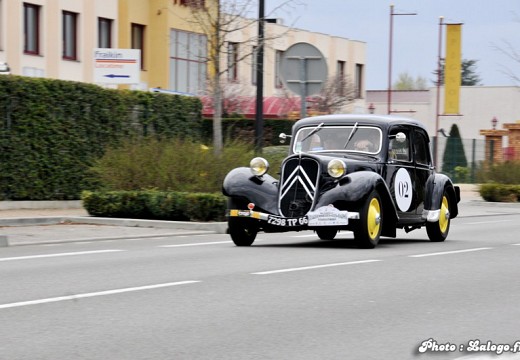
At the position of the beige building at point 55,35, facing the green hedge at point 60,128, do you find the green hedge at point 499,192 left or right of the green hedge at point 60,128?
left

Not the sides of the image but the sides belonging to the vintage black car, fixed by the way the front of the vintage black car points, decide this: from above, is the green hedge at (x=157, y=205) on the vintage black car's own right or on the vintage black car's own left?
on the vintage black car's own right

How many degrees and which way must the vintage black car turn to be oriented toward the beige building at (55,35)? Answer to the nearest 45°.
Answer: approximately 90° to its right

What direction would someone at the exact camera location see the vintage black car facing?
facing the viewer and to the left of the viewer

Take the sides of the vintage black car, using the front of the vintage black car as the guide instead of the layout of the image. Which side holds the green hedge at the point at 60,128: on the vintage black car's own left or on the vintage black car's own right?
on the vintage black car's own right

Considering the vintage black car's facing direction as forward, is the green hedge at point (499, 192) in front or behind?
behind

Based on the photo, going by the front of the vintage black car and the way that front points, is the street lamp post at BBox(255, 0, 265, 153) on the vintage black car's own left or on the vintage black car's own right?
on the vintage black car's own right
